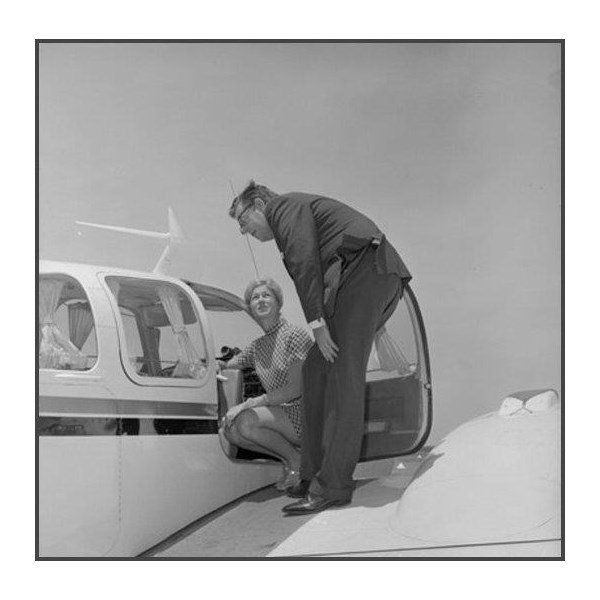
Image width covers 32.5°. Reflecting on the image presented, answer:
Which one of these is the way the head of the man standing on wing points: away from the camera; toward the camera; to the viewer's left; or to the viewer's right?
to the viewer's left

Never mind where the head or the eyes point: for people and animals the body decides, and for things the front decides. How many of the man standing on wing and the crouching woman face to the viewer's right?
0

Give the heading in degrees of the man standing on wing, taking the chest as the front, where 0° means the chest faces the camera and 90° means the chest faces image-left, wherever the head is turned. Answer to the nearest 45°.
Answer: approximately 90°
